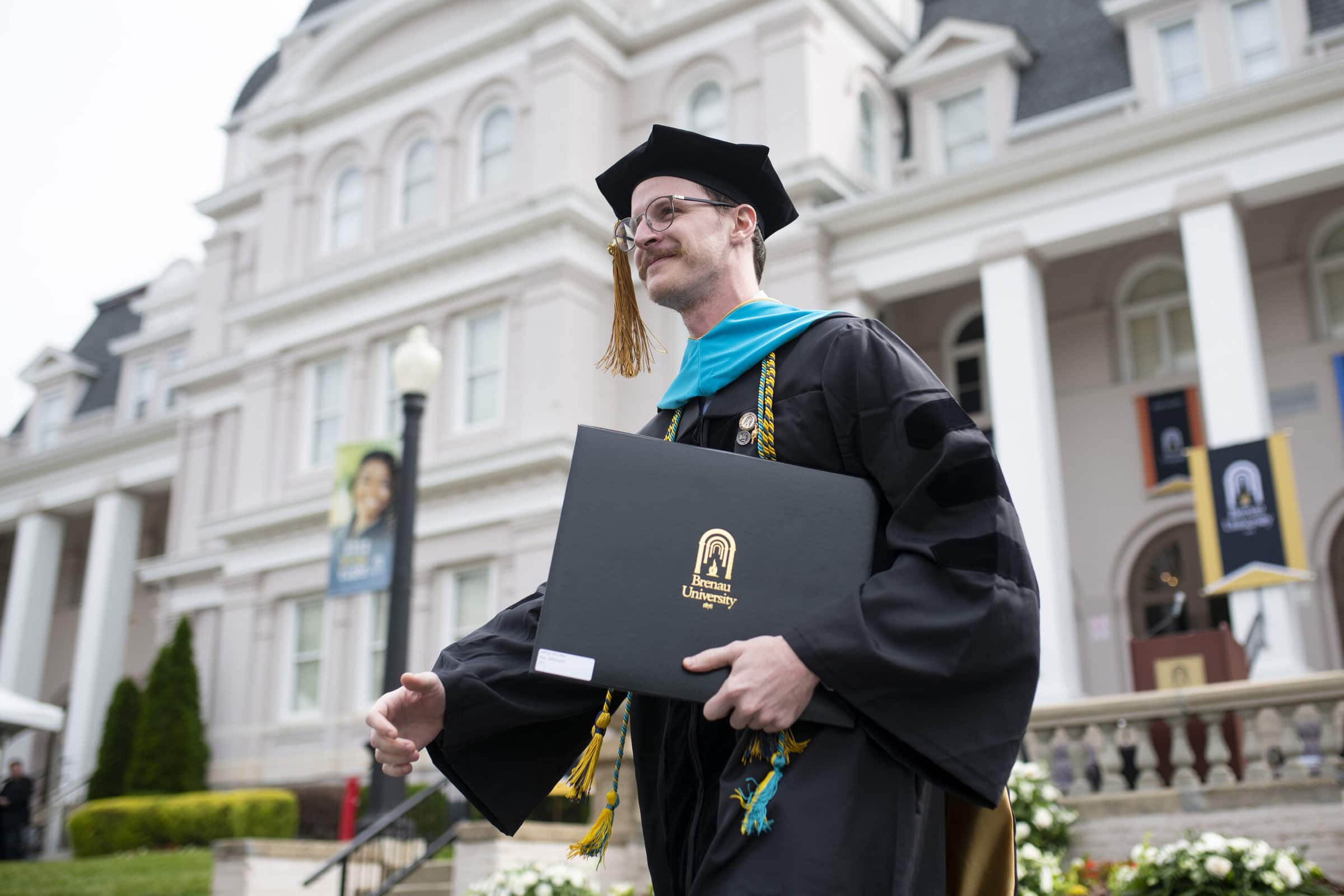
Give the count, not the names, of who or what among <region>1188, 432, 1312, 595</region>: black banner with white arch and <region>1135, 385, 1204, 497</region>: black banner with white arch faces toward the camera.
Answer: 2

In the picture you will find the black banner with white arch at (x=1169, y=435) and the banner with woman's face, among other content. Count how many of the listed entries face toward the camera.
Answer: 2

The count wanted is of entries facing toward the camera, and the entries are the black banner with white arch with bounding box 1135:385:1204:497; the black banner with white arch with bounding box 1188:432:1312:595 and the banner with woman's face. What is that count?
3

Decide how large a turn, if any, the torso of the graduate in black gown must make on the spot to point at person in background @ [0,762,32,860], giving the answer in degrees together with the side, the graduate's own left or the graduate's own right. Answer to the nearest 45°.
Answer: approximately 90° to the graduate's own right

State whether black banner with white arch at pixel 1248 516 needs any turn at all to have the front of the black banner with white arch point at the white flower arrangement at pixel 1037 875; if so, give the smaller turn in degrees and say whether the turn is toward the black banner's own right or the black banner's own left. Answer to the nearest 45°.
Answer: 0° — it already faces it

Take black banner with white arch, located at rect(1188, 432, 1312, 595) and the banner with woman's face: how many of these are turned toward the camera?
2

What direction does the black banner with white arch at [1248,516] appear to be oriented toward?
toward the camera

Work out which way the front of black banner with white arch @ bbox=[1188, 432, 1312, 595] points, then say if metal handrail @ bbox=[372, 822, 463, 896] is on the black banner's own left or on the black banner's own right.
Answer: on the black banner's own right

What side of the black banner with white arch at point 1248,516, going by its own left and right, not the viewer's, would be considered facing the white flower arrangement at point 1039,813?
front

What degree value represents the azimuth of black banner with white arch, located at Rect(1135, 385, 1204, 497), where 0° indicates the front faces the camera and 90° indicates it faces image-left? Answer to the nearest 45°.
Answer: approximately 0°

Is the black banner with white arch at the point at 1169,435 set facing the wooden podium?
yes

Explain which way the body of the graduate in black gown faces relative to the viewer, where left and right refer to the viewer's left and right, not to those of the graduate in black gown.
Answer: facing the viewer and to the left of the viewer

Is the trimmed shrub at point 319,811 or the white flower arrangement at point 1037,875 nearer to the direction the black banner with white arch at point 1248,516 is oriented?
the white flower arrangement
